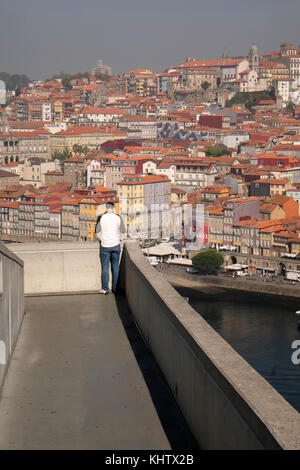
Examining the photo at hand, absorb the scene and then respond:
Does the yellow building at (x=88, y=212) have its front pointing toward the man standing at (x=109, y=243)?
yes

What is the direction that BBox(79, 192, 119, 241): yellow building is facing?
toward the camera

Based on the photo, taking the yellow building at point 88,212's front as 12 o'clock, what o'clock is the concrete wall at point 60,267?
The concrete wall is roughly at 12 o'clock from the yellow building.

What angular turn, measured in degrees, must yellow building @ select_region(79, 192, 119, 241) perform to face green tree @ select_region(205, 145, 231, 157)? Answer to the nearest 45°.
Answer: approximately 135° to its left

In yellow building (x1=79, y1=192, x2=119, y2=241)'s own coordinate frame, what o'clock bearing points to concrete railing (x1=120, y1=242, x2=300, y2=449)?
The concrete railing is roughly at 12 o'clock from the yellow building.

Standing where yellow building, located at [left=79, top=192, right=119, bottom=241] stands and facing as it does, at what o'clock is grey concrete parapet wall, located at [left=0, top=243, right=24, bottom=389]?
The grey concrete parapet wall is roughly at 12 o'clock from the yellow building.

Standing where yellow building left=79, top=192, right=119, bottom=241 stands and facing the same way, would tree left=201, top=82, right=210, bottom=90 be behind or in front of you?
behind

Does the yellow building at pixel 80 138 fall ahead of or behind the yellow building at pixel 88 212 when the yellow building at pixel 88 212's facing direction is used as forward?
behind

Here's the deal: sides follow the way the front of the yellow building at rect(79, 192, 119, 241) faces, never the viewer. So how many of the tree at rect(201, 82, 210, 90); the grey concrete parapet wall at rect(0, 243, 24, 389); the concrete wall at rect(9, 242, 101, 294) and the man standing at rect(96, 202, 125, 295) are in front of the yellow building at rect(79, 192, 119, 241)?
3

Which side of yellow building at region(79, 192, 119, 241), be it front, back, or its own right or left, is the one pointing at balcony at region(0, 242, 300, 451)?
front

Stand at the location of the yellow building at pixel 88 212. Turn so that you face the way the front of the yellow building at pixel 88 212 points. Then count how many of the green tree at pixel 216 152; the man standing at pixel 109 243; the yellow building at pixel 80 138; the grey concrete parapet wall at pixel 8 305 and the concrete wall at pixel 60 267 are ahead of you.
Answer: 3

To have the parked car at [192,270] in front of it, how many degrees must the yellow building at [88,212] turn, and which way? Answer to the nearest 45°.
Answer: approximately 45° to its left

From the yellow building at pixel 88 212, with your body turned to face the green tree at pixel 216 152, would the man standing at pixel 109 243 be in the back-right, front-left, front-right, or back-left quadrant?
back-right
